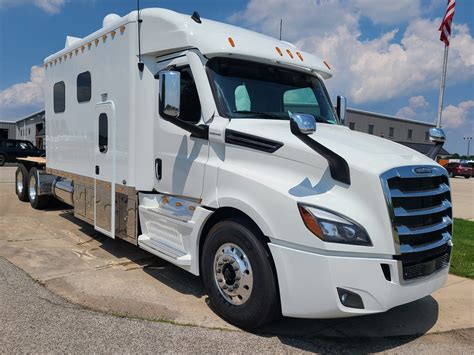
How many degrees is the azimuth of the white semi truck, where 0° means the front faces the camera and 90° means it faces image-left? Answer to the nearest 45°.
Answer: approximately 315°

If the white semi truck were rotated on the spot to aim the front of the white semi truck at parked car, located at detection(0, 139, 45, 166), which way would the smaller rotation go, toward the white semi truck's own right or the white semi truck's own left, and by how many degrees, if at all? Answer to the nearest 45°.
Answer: approximately 180°

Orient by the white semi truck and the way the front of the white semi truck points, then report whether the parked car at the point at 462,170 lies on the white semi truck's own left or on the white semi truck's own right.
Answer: on the white semi truck's own left

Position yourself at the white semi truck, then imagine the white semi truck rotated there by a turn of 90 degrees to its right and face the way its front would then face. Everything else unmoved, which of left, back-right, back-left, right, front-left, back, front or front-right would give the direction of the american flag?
back
